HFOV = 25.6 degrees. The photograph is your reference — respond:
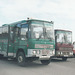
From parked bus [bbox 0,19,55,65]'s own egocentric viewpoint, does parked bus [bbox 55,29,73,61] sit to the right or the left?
on its left

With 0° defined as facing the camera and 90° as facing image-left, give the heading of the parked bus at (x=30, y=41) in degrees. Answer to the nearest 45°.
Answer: approximately 315°
